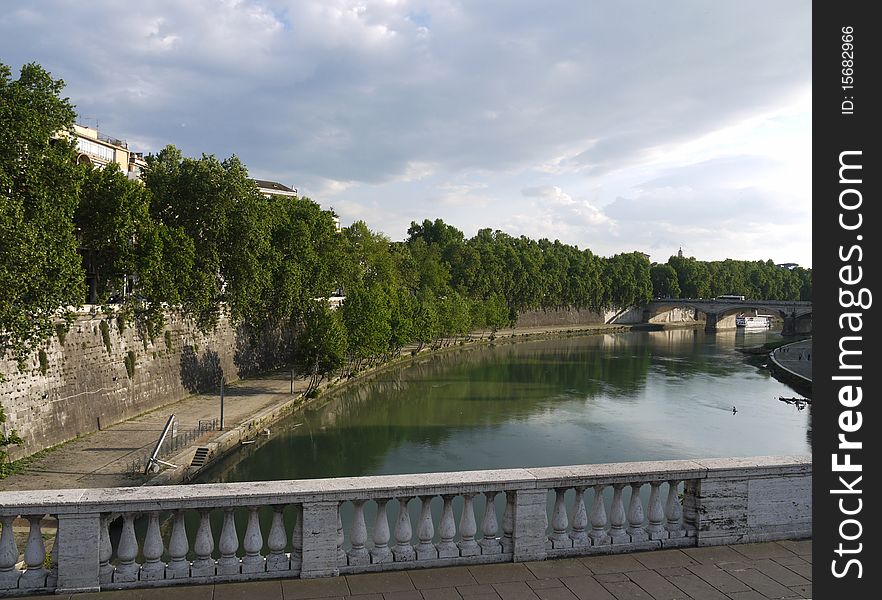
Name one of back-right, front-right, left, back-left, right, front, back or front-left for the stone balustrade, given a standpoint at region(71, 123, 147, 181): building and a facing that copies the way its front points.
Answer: front-right

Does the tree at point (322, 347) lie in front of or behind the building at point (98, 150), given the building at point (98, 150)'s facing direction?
in front

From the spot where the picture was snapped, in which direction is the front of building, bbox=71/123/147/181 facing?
facing the viewer and to the right of the viewer

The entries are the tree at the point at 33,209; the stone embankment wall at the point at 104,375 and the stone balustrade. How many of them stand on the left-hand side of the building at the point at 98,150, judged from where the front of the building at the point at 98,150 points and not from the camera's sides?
0

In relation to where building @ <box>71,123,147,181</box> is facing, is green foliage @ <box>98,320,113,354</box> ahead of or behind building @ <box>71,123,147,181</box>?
ahead

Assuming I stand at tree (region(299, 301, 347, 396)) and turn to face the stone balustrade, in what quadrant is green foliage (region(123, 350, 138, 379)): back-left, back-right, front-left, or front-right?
front-right

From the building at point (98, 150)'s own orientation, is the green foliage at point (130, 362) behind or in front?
in front

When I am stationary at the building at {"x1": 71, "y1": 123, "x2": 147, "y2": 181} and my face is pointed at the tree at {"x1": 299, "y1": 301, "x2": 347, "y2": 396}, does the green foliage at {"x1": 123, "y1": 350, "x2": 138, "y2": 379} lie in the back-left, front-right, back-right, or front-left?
front-right
